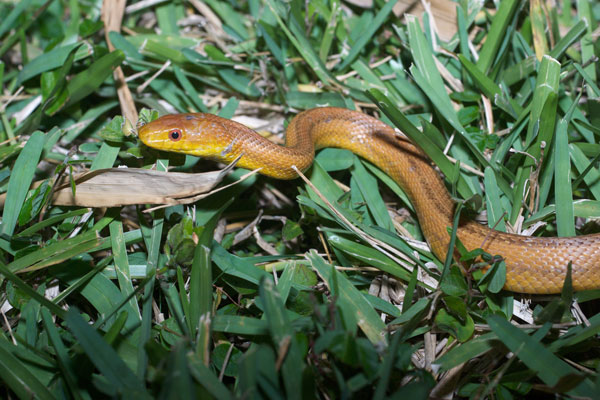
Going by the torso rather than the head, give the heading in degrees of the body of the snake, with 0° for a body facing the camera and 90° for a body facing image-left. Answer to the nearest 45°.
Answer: approximately 90°

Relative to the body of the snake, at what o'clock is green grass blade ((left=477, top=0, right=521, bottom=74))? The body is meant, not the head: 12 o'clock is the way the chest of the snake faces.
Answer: The green grass blade is roughly at 4 o'clock from the snake.

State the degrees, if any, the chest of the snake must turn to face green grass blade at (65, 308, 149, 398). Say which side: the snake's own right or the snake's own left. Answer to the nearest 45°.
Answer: approximately 45° to the snake's own left

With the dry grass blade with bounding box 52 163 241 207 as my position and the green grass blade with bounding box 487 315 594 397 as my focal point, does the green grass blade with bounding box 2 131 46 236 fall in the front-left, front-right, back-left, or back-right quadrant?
back-right

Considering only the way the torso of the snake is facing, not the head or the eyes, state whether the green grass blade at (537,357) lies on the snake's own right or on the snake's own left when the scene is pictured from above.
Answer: on the snake's own left

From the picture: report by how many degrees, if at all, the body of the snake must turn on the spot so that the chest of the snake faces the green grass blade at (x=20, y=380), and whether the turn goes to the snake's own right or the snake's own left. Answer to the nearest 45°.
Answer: approximately 45° to the snake's own left

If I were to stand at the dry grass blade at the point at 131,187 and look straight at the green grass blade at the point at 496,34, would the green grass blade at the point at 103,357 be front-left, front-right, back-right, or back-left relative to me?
back-right

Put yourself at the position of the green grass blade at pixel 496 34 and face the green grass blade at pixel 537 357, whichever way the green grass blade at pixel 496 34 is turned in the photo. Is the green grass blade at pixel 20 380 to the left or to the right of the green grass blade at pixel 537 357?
right

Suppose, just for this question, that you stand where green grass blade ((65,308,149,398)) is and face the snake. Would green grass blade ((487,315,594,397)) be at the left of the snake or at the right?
right

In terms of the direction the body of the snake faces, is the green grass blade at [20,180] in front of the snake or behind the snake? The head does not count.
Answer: in front
